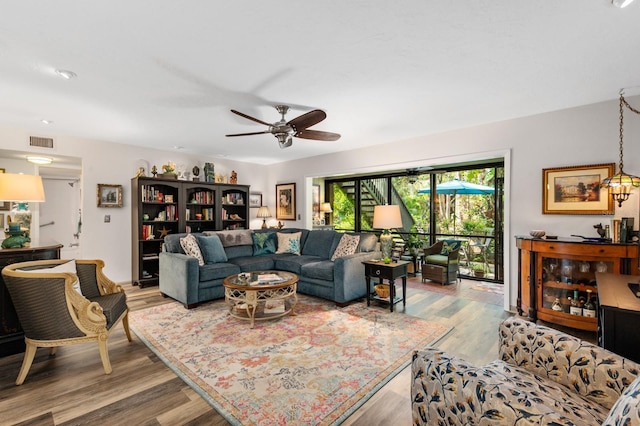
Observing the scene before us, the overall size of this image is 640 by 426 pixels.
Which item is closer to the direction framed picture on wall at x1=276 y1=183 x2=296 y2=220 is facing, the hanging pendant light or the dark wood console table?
the dark wood console table

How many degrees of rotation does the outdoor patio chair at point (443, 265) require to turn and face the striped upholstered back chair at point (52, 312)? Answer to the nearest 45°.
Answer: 0° — it already faces it

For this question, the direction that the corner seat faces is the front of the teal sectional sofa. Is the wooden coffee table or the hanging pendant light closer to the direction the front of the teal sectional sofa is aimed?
the wooden coffee table

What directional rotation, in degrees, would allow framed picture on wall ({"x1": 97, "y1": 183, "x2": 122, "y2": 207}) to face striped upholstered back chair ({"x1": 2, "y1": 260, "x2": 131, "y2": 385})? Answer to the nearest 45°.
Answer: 0° — it already faces it

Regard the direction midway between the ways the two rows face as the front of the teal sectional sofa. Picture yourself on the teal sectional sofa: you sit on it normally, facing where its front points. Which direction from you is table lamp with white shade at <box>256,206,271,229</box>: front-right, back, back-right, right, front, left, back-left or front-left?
back

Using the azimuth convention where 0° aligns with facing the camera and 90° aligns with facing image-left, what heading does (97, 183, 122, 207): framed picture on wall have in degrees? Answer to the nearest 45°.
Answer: approximately 0°

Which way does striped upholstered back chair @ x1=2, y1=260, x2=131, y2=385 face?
to the viewer's right
